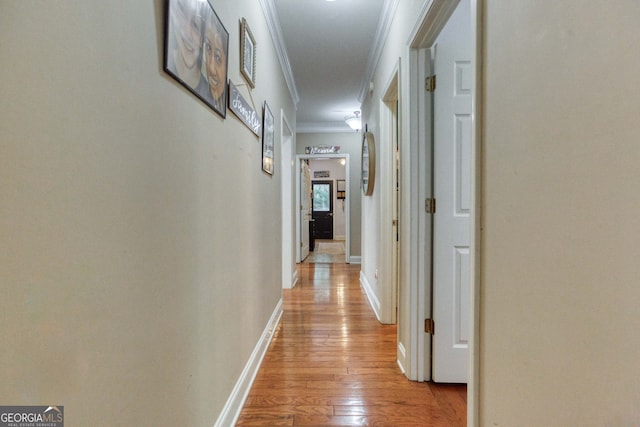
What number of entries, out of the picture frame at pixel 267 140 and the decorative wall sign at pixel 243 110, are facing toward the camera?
0

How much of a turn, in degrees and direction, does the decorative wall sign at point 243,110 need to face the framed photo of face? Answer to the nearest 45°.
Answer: approximately 90° to its right

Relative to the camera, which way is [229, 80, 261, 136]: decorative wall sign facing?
to the viewer's right

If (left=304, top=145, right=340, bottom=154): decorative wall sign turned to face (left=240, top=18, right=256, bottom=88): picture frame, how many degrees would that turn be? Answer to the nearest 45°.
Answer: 0° — it already faces it

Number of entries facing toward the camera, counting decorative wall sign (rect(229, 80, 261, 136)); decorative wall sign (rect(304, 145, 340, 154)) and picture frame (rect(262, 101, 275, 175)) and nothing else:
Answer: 1

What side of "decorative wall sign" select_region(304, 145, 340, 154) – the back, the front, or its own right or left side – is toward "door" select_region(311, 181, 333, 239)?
back

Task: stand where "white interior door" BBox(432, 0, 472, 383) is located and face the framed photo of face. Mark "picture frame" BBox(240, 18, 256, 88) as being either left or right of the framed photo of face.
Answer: right

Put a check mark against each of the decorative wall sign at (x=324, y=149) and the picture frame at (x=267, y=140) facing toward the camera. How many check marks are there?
1

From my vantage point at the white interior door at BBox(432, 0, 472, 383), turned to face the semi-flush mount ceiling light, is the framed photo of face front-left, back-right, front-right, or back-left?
back-left

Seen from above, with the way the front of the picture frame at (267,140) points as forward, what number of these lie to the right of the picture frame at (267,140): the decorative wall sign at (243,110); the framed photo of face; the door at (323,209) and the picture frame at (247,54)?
3

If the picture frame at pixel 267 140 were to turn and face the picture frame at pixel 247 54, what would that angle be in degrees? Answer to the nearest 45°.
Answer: approximately 90° to its right

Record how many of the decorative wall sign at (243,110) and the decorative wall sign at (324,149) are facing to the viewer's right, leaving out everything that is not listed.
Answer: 1

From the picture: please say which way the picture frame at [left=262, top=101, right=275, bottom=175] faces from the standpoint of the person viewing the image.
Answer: facing to the right of the viewer

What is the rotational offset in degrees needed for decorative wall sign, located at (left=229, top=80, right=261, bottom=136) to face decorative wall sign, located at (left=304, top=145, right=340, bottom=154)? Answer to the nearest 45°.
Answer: approximately 90° to its left
